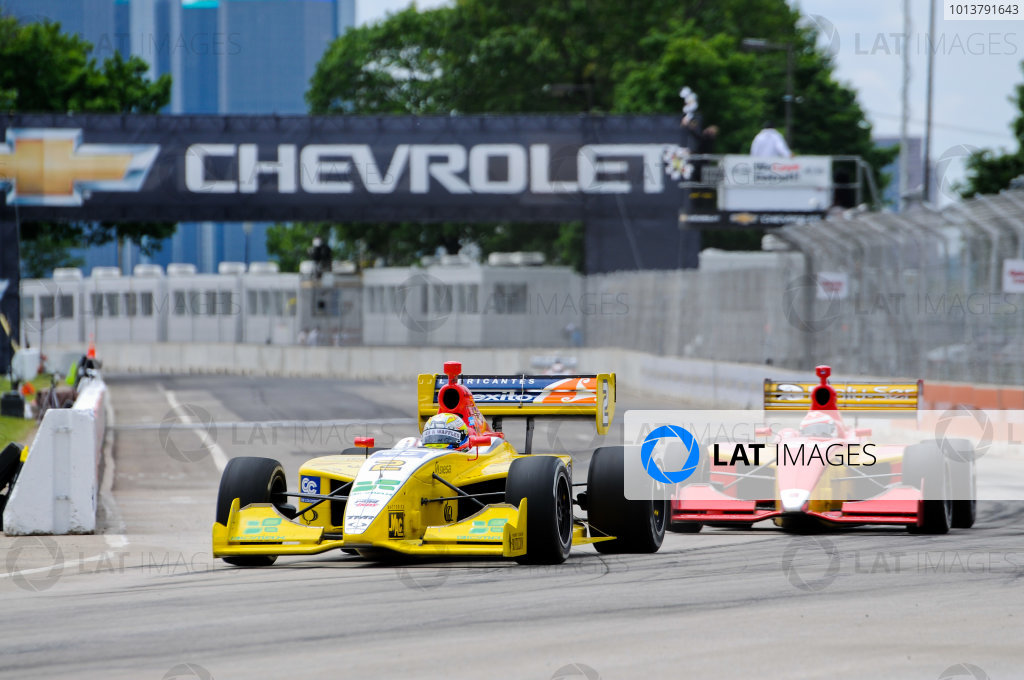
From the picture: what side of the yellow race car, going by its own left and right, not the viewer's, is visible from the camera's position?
front

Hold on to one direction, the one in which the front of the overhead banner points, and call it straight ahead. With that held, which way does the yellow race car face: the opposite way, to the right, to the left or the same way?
the same way

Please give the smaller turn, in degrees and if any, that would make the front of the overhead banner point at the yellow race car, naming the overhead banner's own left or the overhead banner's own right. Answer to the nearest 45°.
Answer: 0° — it already faces it

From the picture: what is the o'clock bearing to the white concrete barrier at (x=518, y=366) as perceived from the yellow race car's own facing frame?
The white concrete barrier is roughly at 6 o'clock from the yellow race car.

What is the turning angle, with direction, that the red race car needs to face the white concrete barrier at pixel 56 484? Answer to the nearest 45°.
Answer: approximately 90° to its right

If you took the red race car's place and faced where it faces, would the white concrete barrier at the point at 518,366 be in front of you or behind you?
behind

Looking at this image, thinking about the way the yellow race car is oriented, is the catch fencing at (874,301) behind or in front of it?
behind

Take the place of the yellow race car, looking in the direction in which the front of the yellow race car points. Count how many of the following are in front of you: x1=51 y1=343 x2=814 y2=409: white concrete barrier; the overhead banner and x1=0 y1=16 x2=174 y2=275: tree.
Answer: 0

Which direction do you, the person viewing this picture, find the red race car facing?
facing the viewer

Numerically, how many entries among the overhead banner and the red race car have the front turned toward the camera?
2

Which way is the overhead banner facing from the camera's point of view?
toward the camera

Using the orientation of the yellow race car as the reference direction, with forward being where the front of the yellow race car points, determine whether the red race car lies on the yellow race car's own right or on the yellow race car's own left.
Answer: on the yellow race car's own left

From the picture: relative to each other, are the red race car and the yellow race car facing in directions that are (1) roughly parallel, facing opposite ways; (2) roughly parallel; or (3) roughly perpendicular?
roughly parallel

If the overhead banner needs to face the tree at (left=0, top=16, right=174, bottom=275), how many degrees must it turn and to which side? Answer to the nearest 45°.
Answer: approximately 135° to its right

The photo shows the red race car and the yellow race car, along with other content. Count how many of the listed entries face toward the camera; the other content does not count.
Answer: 2

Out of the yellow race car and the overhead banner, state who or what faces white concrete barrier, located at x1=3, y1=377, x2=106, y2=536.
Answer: the overhead banner

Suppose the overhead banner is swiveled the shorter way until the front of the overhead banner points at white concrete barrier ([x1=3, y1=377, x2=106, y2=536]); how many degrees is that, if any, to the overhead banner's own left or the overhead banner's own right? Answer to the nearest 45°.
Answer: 0° — it already faces it

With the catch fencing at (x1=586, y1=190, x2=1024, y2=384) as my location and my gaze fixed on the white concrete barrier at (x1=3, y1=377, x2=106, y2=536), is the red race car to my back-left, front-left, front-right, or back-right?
front-left
